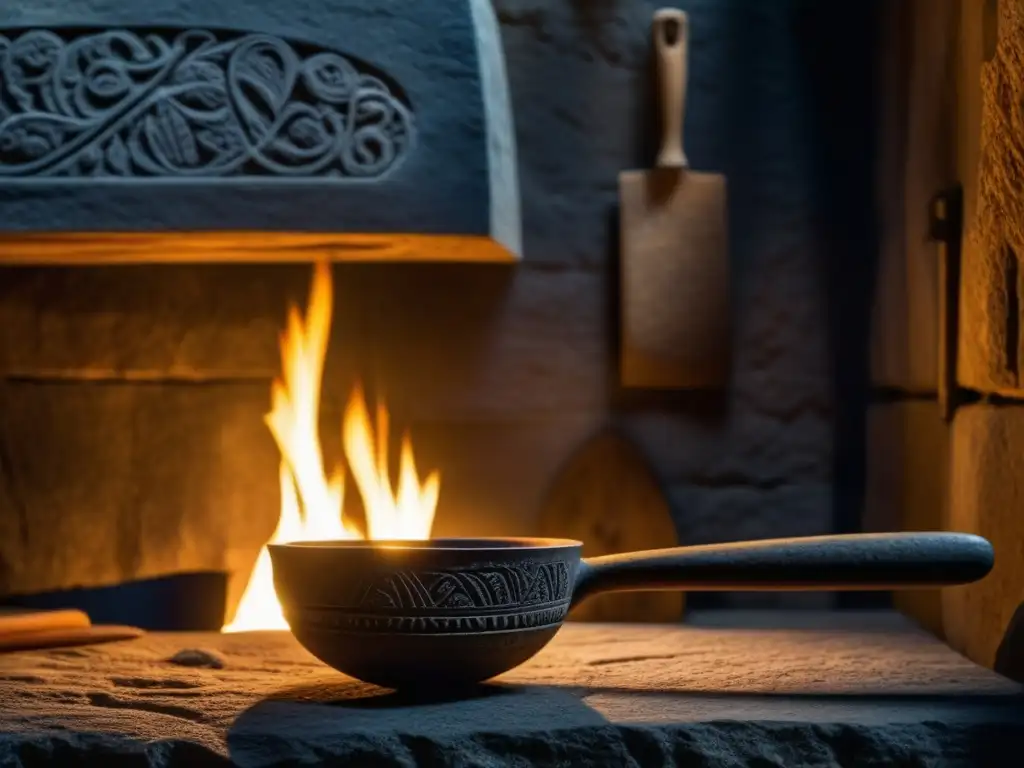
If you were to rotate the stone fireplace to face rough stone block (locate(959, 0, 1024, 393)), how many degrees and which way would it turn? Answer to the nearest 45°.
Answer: approximately 45° to its left

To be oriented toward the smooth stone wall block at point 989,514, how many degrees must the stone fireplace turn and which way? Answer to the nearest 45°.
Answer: approximately 45° to its left

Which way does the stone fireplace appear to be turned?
toward the camera
